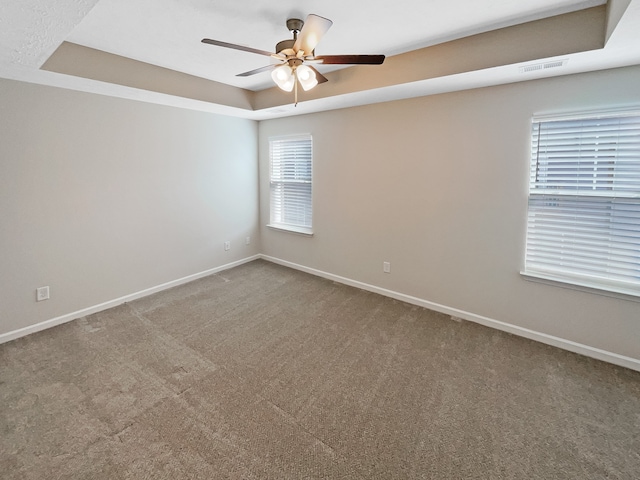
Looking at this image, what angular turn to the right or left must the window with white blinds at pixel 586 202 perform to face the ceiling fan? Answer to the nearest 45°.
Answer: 0° — it already faces it

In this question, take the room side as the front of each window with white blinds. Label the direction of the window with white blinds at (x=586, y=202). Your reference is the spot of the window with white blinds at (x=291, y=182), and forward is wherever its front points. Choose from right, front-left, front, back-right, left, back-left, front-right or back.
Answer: left

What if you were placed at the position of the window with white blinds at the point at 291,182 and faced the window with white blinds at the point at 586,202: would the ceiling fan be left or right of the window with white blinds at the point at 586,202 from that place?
right

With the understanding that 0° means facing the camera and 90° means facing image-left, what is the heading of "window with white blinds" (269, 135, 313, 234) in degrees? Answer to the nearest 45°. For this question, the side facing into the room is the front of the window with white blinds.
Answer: approximately 45°

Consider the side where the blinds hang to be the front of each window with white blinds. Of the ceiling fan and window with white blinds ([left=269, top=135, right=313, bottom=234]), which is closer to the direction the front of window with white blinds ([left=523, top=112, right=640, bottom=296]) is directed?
the ceiling fan

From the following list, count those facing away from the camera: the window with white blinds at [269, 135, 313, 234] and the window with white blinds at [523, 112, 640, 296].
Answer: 0
